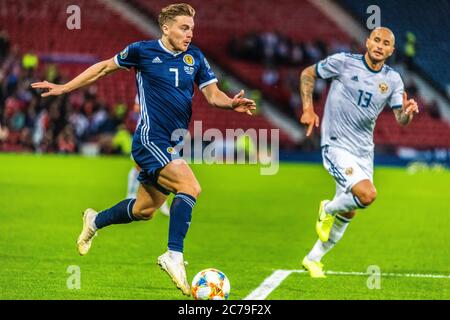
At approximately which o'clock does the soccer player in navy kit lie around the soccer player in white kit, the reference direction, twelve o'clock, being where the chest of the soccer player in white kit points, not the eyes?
The soccer player in navy kit is roughly at 3 o'clock from the soccer player in white kit.

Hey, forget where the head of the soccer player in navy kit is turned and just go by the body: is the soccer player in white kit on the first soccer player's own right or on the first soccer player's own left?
on the first soccer player's own left
